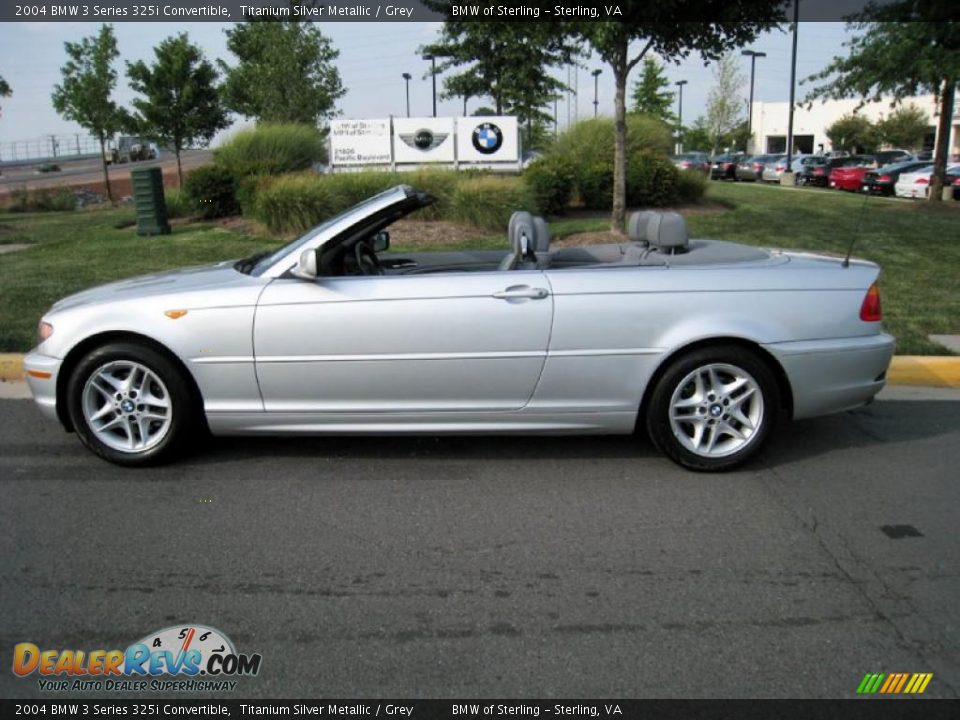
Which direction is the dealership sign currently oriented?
toward the camera

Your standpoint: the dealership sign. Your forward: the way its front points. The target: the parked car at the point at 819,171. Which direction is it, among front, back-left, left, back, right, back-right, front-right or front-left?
back-left

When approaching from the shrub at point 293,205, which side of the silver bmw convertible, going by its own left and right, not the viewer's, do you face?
right

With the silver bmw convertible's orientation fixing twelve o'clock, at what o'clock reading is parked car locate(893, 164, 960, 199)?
The parked car is roughly at 4 o'clock from the silver bmw convertible.

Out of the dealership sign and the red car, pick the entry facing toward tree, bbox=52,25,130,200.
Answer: the red car

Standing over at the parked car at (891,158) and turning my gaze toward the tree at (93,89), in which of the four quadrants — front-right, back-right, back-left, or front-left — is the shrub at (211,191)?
front-left

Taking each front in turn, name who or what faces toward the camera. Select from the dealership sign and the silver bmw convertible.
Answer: the dealership sign

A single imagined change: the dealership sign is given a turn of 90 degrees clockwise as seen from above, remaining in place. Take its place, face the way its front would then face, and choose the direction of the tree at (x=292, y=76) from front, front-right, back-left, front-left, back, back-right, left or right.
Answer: front-right

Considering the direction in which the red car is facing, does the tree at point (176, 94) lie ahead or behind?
ahead

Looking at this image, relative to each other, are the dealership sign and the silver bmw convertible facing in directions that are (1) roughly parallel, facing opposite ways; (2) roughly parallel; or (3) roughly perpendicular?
roughly perpendicular

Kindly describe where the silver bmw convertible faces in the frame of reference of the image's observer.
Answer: facing to the left of the viewer

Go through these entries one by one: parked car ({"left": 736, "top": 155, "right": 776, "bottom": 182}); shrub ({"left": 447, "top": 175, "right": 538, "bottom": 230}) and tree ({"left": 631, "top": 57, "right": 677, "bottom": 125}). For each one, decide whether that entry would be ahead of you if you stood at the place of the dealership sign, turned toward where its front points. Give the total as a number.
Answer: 1

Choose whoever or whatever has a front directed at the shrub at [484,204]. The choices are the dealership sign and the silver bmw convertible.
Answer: the dealership sign

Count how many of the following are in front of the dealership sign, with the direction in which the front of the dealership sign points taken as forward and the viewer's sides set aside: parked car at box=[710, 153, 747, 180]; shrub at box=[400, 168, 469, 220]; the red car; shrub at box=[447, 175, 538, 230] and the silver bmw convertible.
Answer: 3

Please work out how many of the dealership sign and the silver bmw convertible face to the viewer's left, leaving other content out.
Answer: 1
